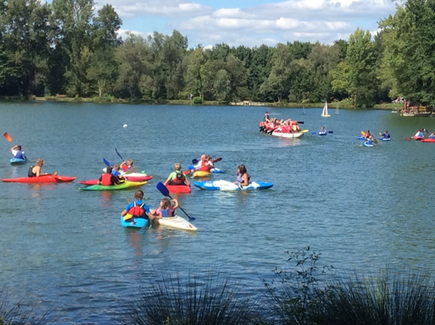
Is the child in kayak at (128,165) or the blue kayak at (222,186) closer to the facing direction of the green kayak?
the blue kayak

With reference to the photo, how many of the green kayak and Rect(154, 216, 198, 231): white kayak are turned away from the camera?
0

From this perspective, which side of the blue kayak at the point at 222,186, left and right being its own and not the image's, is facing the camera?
left

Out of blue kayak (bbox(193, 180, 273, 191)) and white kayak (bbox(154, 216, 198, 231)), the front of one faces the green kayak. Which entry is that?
the blue kayak

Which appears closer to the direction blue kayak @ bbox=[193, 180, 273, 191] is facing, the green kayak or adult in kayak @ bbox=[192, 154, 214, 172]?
the green kayak

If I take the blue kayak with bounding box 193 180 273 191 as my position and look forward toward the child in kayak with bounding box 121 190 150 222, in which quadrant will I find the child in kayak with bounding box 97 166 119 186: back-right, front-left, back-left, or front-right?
front-right

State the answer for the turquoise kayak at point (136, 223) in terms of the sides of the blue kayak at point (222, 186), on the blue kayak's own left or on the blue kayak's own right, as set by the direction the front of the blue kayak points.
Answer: on the blue kayak's own left

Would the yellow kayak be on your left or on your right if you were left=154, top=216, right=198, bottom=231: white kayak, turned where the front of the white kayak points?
on your left

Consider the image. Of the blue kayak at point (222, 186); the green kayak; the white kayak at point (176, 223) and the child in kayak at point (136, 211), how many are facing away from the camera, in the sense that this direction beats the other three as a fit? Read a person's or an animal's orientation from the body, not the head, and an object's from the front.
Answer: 1

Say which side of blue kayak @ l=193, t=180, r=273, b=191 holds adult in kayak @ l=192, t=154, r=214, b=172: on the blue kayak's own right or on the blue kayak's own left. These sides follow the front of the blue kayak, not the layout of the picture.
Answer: on the blue kayak's own right

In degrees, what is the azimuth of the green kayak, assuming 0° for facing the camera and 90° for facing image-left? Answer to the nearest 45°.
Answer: approximately 270°

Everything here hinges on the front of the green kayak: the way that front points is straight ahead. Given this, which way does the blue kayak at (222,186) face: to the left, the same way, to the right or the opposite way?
the opposite way

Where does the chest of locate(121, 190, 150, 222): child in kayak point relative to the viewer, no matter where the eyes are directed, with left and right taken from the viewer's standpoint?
facing away from the viewer

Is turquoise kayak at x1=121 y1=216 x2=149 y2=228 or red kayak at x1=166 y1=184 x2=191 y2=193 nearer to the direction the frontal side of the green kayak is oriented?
the red kayak
